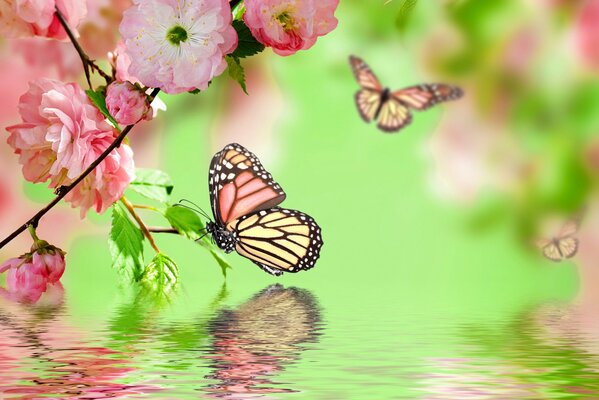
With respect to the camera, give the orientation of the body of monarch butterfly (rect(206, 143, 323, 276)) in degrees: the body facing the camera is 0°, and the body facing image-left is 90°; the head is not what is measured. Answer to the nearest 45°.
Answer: approximately 90°

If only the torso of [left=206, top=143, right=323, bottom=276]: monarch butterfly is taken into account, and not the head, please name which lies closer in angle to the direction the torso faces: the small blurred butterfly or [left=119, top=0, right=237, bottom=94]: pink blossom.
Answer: the pink blossom
